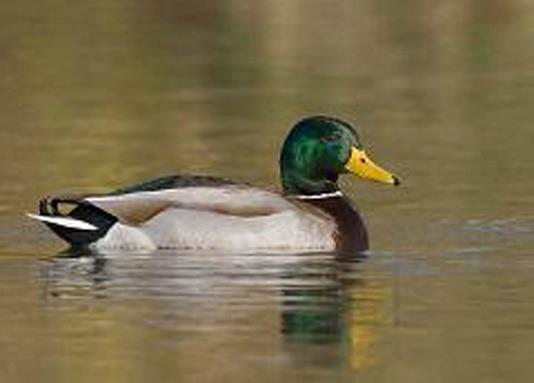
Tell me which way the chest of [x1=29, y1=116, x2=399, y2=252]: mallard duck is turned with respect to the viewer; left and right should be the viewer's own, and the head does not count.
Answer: facing to the right of the viewer
